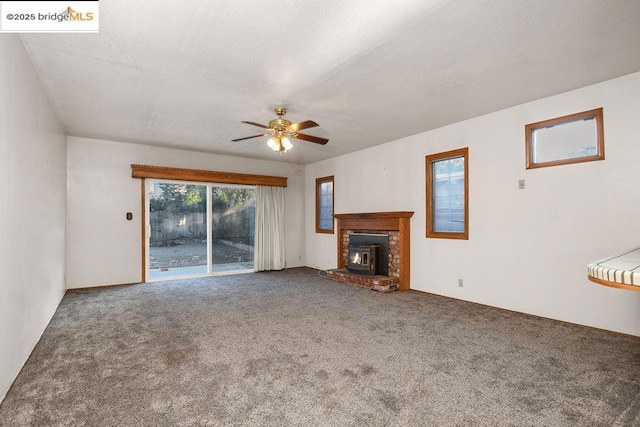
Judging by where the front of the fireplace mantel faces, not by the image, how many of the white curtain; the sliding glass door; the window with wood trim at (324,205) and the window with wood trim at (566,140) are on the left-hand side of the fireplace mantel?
1

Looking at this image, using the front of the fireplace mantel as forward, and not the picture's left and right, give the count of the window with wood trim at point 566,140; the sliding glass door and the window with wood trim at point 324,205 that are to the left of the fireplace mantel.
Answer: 1

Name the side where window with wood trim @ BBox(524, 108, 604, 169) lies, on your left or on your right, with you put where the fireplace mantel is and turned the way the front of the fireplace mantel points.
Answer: on your left

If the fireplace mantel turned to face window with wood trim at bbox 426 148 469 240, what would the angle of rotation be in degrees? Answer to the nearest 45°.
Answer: approximately 90° to its left

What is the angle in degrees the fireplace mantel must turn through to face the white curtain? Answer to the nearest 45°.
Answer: approximately 90° to its right

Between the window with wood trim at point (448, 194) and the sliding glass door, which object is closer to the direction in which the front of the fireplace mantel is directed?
the sliding glass door

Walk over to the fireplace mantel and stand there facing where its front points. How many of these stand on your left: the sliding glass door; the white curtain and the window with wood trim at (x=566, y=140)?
1

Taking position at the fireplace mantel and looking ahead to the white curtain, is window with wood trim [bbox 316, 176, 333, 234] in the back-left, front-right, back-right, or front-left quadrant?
front-right

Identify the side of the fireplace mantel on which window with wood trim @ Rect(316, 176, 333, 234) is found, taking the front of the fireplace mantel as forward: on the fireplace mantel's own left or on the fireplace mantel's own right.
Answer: on the fireplace mantel's own right

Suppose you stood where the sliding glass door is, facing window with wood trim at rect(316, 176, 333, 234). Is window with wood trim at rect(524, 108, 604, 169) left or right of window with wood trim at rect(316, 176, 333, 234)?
right
